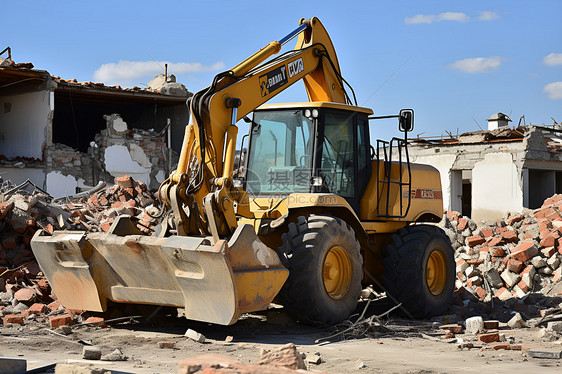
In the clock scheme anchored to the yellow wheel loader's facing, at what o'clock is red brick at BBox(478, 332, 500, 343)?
The red brick is roughly at 8 o'clock from the yellow wheel loader.

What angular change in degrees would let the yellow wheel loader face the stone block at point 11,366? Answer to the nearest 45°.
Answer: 0° — it already faces it

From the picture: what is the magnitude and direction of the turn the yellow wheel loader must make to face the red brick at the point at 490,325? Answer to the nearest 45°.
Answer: approximately 135° to its left

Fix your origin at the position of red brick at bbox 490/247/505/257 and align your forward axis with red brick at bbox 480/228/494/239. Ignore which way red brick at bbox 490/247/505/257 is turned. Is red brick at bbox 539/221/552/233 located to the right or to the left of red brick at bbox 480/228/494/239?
right

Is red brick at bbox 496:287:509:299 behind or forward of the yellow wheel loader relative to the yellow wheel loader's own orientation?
behind

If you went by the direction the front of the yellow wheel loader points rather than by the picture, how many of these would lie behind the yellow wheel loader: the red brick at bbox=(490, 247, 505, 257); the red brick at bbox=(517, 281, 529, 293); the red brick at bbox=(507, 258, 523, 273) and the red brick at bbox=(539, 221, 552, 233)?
4

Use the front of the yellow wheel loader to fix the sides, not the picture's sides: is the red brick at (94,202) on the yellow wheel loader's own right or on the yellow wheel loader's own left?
on the yellow wheel loader's own right

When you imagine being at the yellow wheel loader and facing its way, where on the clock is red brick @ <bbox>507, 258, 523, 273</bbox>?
The red brick is roughly at 6 o'clock from the yellow wheel loader.

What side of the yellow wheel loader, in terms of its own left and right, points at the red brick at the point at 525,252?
back

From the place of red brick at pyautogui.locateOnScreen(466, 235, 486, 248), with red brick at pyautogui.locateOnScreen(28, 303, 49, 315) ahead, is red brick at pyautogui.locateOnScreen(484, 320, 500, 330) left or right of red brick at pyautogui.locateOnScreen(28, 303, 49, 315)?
left

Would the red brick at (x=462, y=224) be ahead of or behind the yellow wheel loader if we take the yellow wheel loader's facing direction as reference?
behind

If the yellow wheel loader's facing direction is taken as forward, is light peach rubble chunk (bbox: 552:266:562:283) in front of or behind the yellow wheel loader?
behind

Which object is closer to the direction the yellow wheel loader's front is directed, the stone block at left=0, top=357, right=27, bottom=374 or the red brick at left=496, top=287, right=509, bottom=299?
the stone block

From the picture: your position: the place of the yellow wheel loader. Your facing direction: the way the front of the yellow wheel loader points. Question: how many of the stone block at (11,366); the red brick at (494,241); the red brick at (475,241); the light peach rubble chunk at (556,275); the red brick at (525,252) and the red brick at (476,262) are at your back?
5

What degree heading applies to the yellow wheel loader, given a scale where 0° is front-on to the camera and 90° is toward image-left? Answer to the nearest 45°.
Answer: approximately 45°
